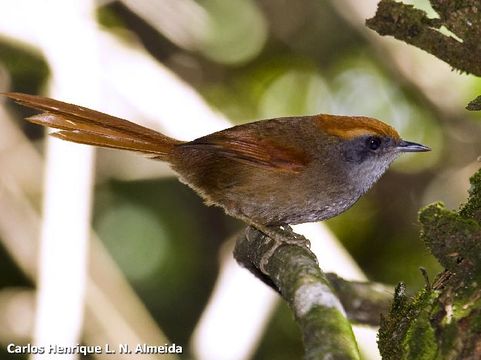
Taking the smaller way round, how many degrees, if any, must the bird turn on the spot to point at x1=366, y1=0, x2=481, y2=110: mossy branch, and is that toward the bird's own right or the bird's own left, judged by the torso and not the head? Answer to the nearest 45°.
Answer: approximately 45° to the bird's own right

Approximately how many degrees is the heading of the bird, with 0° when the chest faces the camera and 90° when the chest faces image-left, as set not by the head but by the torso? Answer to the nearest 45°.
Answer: approximately 270°
